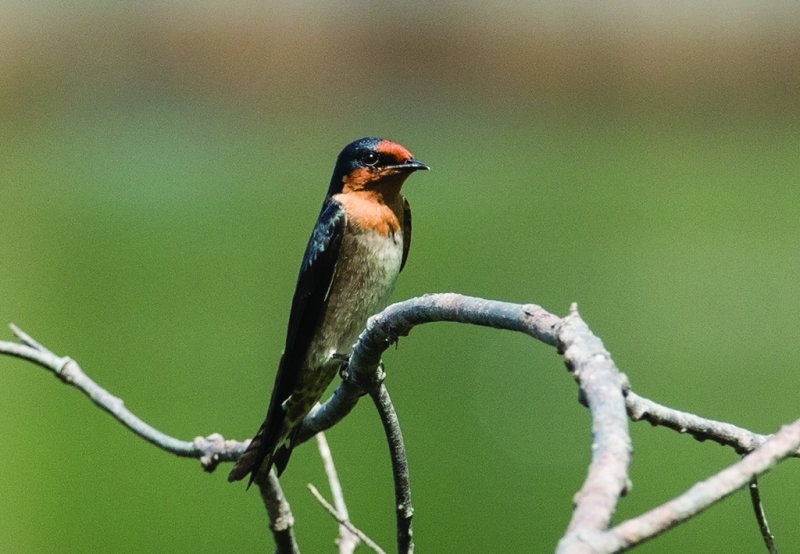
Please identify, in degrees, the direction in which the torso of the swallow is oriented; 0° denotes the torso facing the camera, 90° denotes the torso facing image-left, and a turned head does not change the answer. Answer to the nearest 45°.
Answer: approximately 315°
